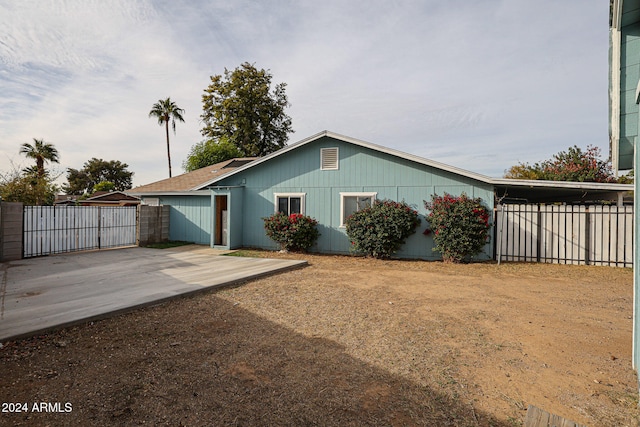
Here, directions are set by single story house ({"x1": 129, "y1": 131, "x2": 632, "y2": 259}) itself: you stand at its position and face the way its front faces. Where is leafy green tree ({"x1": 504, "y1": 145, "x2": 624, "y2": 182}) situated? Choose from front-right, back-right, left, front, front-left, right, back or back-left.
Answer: back-left

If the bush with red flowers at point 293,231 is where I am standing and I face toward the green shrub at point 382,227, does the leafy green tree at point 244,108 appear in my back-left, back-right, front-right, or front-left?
back-left

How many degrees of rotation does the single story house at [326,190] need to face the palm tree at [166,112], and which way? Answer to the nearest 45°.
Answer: approximately 135° to its right

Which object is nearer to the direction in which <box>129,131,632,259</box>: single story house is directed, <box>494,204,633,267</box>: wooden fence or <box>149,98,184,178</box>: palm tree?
the wooden fence

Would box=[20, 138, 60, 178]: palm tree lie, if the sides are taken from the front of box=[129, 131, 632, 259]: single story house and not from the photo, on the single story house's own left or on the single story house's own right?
on the single story house's own right

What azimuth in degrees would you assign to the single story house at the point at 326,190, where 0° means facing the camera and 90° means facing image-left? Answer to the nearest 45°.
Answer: approximately 0°

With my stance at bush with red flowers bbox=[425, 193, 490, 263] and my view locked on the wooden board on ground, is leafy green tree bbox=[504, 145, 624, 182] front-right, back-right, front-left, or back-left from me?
back-left

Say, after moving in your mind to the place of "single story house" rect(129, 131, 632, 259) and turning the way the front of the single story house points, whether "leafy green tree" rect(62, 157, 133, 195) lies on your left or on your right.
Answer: on your right

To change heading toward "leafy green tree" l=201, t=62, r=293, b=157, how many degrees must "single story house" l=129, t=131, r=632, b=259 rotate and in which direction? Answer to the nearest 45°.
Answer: approximately 135° to its right

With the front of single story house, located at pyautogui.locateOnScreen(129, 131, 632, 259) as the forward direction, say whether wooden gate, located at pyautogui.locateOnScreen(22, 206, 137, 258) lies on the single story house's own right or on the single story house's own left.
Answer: on the single story house's own right

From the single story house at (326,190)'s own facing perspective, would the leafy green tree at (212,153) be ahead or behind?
behind
